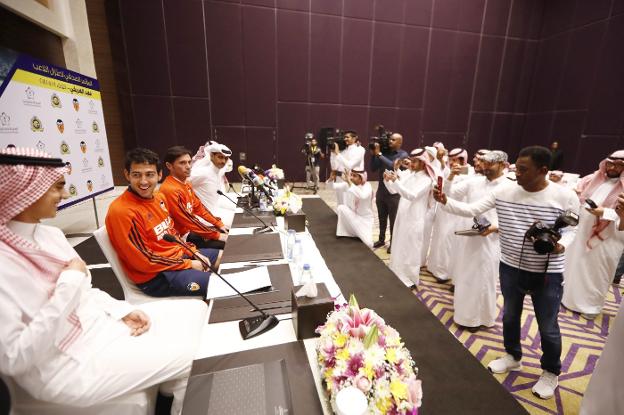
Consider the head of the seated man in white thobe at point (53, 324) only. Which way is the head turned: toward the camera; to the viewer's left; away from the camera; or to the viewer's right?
to the viewer's right

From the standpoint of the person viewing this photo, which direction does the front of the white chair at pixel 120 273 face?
facing to the right of the viewer

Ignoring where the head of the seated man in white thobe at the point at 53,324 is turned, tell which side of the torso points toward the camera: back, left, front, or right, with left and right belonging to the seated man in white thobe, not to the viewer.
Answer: right

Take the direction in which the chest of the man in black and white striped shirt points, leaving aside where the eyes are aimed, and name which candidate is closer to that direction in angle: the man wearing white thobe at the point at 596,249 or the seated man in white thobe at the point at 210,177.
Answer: the seated man in white thobe

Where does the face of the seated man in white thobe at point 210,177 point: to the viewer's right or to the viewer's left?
to the viewer's right

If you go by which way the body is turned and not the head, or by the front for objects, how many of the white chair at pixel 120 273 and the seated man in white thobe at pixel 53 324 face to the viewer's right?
2

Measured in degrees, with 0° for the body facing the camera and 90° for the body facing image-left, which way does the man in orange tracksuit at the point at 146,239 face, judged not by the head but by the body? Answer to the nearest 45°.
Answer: approximately 315°

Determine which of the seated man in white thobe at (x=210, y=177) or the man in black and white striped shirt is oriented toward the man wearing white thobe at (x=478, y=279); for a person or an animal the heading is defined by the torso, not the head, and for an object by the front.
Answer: the seated man in white thobe

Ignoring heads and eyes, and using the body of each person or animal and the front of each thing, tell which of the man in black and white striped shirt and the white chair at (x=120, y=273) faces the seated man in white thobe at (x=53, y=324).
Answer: the man in black and white striped shirt

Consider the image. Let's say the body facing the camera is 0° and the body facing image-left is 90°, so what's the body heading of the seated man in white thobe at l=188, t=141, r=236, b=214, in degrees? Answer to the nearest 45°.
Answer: approximately 315°
